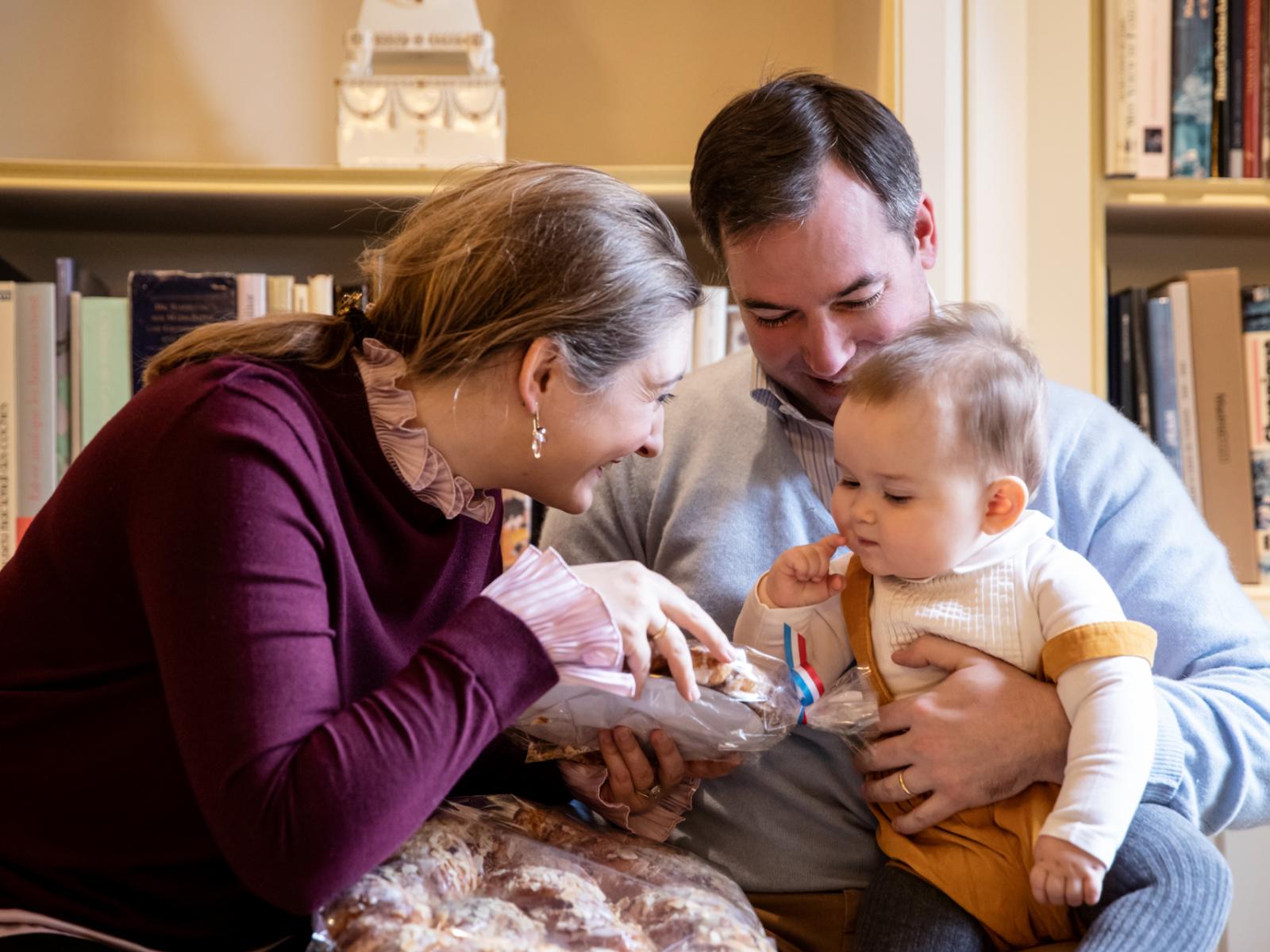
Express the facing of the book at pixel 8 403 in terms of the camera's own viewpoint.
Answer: facing the viewer

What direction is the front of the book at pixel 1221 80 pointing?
to the viewer's right

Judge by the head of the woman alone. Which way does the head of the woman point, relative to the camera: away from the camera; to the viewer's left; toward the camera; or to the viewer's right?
to the viewer's right

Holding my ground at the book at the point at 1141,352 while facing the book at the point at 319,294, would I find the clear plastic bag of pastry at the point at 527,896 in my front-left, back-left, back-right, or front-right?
front-left

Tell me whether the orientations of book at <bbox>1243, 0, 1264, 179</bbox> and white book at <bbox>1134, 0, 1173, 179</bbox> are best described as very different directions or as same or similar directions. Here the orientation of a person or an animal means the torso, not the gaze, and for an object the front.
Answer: same or similar directions

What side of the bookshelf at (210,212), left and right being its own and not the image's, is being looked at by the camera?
front

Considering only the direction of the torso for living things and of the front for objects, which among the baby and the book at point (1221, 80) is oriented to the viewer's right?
the book

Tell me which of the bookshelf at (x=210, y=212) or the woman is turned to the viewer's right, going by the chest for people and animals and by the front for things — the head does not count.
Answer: the woman
